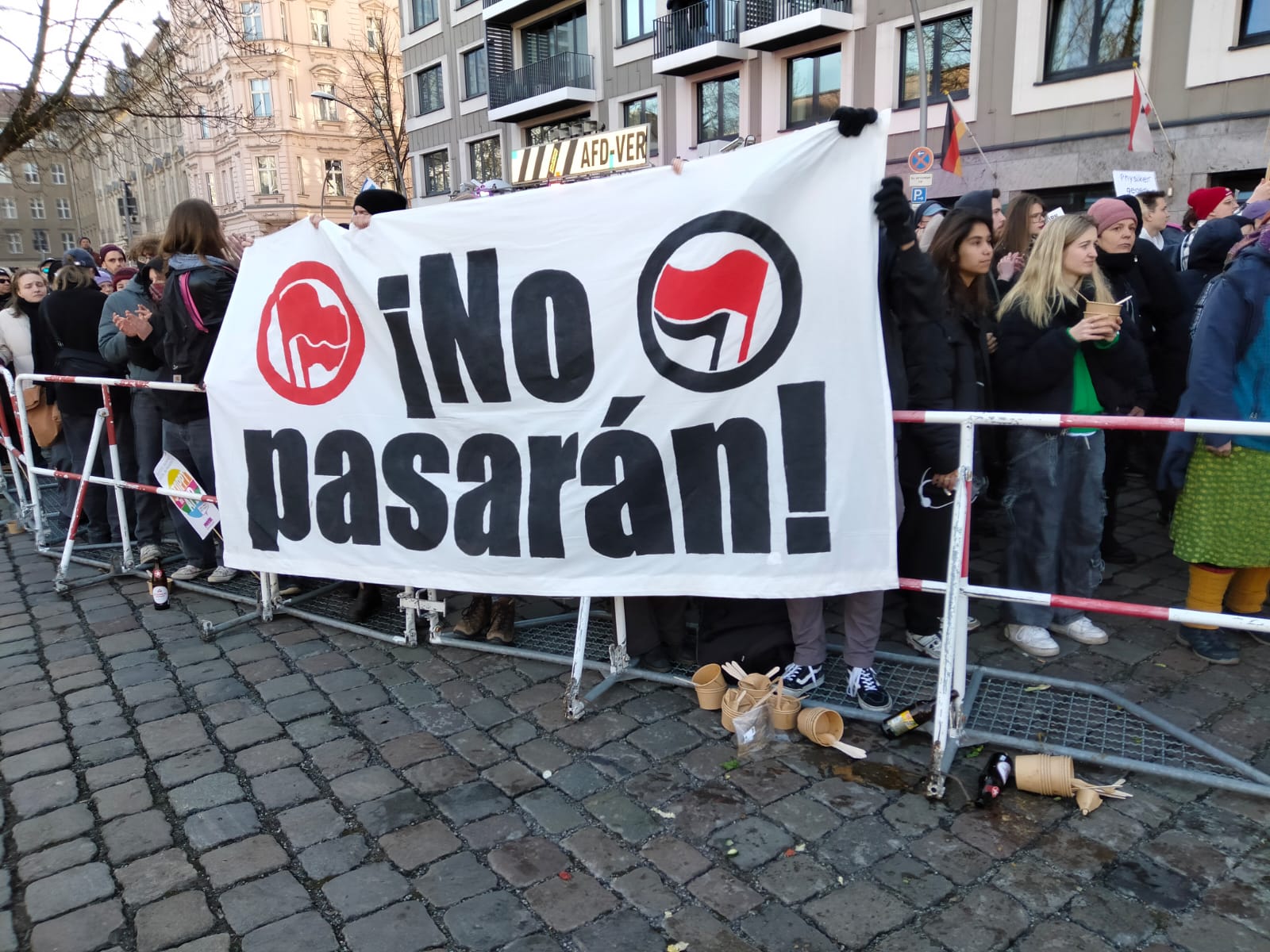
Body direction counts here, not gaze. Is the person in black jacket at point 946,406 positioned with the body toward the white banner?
no

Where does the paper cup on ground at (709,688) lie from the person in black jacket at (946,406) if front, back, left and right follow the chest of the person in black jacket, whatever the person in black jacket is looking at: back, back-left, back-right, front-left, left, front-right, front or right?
right

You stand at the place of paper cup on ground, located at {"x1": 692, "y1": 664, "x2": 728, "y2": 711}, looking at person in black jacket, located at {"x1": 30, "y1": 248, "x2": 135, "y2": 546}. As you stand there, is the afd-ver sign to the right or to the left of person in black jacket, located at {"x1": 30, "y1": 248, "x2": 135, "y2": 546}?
right

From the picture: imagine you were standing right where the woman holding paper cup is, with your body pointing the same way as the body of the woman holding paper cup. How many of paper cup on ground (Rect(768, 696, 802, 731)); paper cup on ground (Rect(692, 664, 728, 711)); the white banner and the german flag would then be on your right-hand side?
3

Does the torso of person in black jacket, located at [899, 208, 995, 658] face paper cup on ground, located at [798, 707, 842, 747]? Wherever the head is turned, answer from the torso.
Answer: no

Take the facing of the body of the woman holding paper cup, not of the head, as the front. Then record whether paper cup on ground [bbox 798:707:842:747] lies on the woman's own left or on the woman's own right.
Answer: on the woman's own right

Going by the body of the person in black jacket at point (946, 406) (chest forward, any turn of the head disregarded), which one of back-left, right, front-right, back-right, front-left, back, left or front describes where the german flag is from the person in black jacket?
back-left

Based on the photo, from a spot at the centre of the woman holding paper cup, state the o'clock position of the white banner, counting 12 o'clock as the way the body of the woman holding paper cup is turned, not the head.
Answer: The white banner is roughly at 3 o'clock from the woman holding paper cup.

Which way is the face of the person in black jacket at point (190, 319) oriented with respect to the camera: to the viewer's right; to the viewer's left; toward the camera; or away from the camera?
away from the camera

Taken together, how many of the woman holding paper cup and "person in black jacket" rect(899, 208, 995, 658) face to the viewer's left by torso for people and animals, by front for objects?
0

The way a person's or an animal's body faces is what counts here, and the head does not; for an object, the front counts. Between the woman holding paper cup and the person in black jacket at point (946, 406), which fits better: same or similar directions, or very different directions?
same or similar directions

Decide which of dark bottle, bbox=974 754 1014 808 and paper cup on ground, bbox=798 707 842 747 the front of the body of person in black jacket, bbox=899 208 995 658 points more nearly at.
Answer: the dark bottle

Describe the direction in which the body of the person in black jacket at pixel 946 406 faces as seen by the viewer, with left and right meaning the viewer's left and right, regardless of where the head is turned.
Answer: facing the viewer and to the right of the viewer

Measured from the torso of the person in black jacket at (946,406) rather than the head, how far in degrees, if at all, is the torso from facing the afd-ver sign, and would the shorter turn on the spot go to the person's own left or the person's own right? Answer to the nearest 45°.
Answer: approximately 180°
